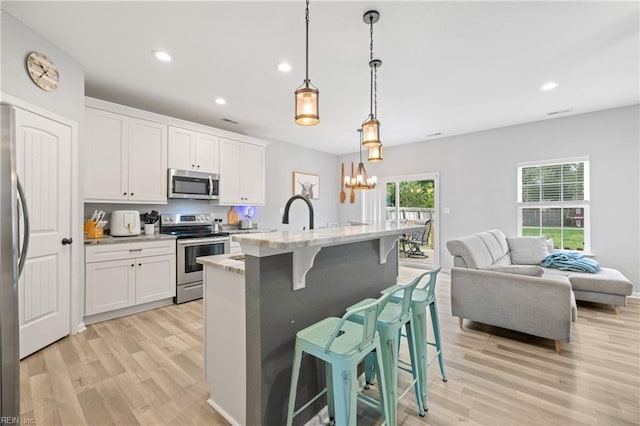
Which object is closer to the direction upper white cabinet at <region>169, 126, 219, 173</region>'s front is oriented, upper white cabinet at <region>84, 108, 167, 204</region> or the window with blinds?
the window with blinds

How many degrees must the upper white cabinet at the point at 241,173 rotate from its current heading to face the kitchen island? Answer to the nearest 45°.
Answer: approximately 45° to its right

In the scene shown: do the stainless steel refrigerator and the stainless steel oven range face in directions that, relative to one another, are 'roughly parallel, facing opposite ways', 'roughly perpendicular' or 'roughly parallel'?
roughly perpendicular

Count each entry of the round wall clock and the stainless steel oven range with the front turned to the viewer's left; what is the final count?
0

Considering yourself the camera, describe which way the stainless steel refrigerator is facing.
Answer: facing to the right of the viewer

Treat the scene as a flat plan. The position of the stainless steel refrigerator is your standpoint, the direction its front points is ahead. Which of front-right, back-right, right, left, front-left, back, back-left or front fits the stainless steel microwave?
front-left

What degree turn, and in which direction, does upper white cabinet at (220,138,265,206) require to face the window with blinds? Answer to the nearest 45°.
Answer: approximately 45° to its left

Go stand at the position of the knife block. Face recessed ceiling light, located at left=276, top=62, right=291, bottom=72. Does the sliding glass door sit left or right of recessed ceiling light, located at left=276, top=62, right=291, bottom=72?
left

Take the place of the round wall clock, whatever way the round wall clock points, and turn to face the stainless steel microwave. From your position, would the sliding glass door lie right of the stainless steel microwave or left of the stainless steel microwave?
right
